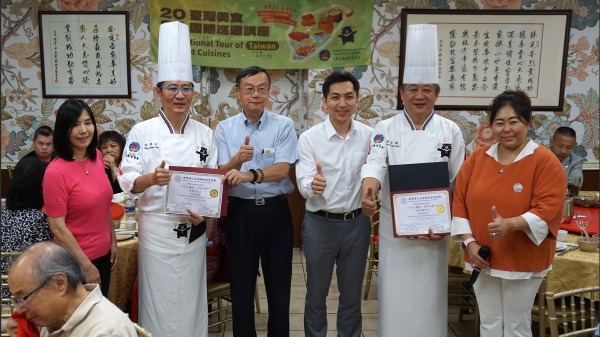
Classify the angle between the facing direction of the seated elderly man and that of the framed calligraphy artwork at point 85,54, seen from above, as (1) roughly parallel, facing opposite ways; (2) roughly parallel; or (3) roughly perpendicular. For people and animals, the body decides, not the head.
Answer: roughly perpendicular

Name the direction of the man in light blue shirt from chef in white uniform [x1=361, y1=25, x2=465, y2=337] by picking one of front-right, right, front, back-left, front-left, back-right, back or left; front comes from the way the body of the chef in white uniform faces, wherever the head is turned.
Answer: right

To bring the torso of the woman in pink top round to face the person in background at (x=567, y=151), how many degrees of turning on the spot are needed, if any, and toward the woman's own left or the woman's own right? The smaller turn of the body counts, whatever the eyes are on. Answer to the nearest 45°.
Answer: approximately 45° to the woman's own left

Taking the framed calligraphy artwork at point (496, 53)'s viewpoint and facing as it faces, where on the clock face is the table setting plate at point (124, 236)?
The table setting plate is roughly at 1 o'clock from the framed calligraphy artwork.

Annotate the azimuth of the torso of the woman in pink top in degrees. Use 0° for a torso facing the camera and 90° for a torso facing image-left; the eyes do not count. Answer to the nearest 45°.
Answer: approximately 315°

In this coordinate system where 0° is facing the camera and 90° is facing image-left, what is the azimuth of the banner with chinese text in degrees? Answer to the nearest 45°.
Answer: approximately 0°

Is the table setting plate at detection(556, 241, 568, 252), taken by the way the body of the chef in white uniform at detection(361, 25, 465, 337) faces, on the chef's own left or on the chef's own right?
on the chef's own left

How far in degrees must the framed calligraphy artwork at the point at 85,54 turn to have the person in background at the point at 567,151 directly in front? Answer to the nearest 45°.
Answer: approximately 45° to its left
